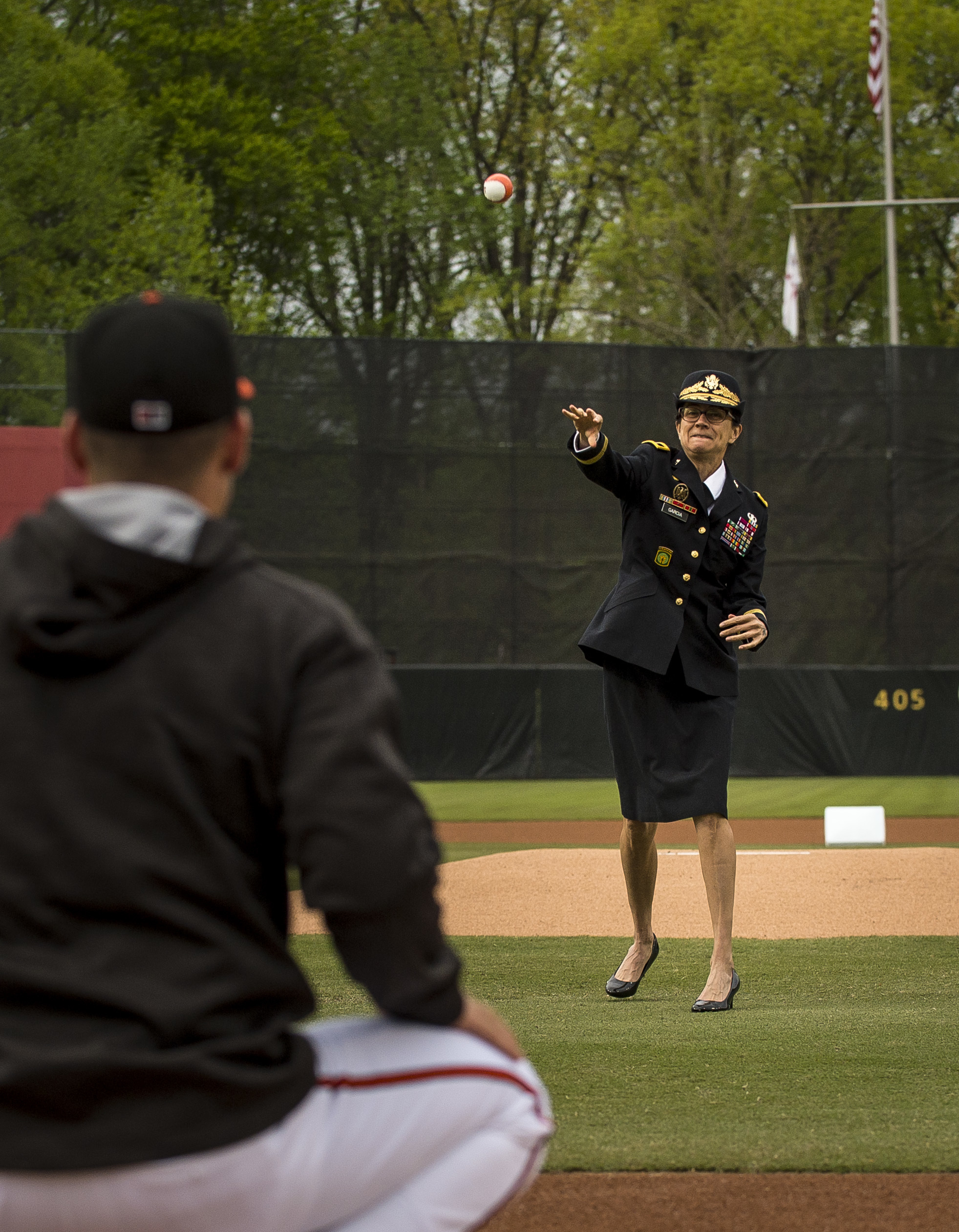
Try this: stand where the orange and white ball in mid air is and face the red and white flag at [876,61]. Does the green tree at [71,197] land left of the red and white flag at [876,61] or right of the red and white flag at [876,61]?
left

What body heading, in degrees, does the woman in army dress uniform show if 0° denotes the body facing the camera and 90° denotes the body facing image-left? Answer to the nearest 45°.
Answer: approximately 0°

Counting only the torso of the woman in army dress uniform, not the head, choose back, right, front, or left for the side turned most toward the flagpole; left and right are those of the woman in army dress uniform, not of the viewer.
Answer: back

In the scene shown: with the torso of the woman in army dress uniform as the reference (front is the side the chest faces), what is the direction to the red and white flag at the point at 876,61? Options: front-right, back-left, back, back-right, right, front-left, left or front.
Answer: back

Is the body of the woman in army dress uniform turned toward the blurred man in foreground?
yes

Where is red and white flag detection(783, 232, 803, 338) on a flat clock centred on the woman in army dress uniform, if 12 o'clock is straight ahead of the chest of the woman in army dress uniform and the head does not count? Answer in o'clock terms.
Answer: The red and white flag is roughly at 6 o'clock from the woman in army dress uniform.

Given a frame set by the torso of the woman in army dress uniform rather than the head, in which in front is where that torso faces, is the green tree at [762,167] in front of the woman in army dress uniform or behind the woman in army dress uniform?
behind
